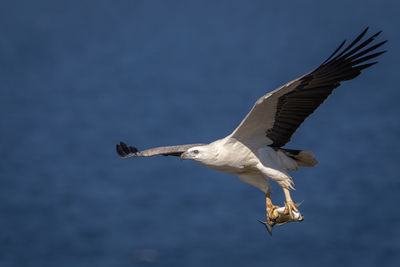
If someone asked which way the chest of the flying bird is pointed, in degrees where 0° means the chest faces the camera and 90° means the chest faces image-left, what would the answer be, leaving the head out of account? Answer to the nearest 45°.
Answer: approximately 45°
